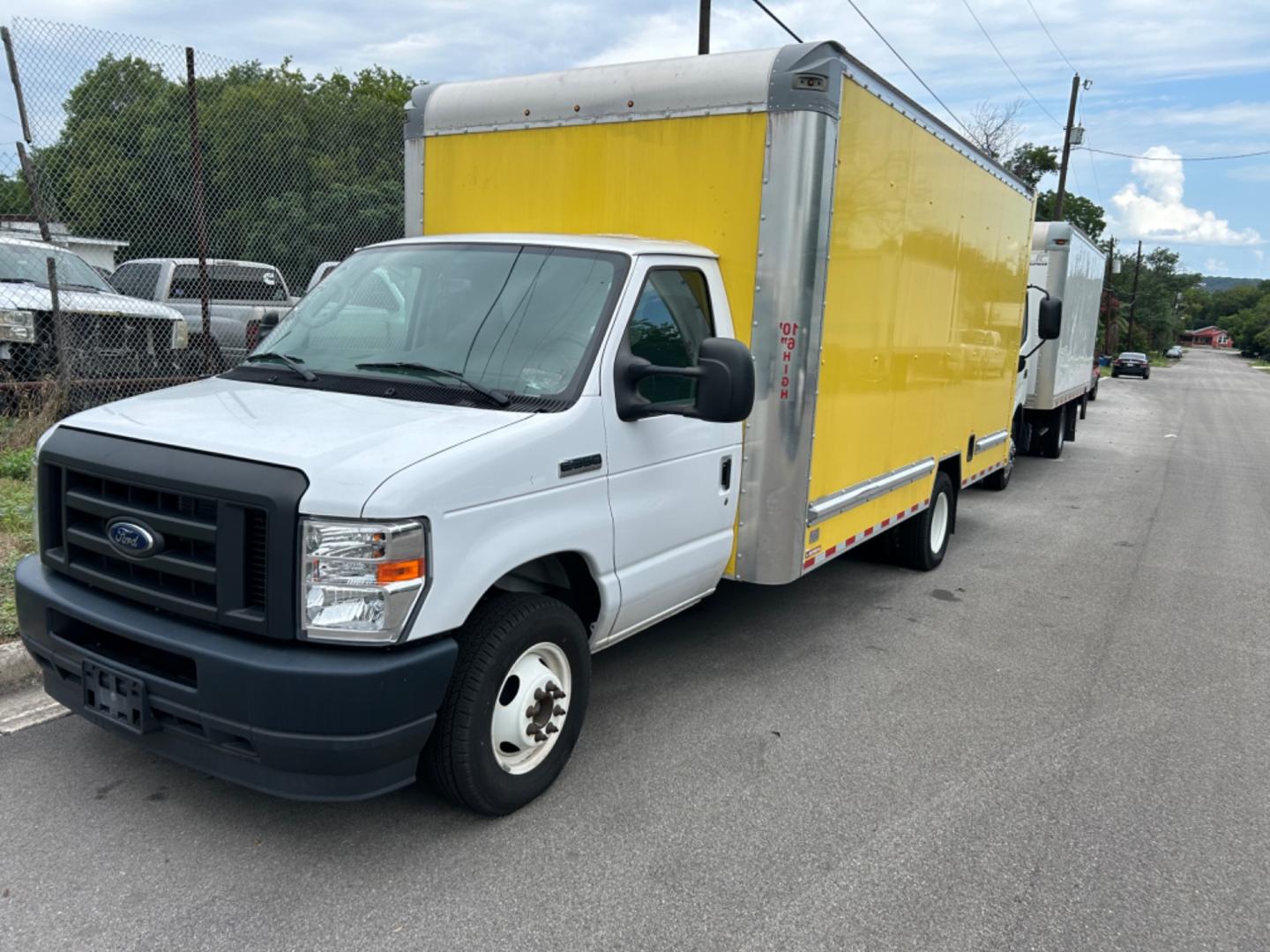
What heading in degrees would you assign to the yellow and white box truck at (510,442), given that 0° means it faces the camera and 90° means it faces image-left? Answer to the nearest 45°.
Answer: approximately 45°

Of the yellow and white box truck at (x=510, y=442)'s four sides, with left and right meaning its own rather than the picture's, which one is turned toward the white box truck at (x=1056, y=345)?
back

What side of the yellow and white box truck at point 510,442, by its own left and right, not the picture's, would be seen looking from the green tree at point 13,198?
right

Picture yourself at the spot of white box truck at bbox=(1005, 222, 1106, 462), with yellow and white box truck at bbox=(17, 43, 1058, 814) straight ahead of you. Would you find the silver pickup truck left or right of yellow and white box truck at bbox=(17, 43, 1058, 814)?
right

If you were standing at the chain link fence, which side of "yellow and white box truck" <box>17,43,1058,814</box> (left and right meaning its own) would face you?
right
